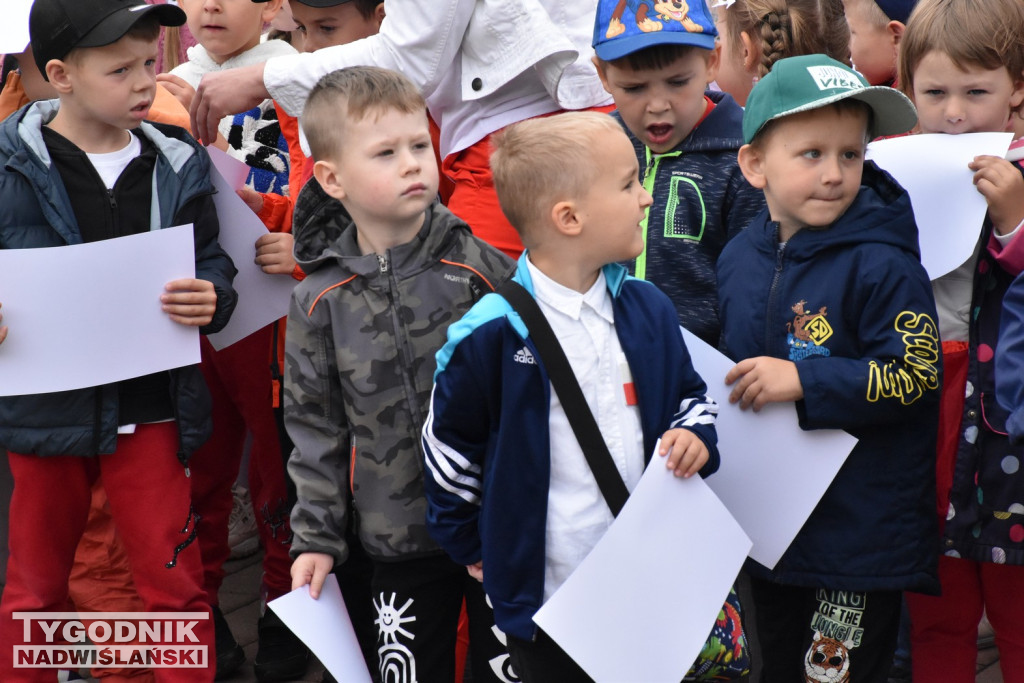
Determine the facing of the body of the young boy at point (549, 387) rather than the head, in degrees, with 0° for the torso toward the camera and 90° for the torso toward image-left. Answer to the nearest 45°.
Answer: approximately 315°

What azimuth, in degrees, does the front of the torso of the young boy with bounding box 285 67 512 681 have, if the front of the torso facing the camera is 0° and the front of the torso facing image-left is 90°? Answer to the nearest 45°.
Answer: approximately 315°

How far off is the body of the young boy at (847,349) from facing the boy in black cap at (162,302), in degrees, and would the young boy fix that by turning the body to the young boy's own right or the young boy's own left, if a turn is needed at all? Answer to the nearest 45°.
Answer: approximately 45° to the young boy's own right

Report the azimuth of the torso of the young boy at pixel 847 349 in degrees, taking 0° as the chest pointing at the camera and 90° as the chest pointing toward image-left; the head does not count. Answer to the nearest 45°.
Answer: approximately 45°

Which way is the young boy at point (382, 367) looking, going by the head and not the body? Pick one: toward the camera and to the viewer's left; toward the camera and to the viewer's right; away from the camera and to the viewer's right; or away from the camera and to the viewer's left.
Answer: toward the camera and to the viewer's right

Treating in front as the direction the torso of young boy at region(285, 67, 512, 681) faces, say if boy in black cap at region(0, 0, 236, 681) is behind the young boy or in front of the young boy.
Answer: behind

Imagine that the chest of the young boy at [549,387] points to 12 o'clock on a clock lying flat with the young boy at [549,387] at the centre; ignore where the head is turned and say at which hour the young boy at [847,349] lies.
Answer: the young boy at [847,349] is roughly at 10 o'clock from the young boy at [549,387].

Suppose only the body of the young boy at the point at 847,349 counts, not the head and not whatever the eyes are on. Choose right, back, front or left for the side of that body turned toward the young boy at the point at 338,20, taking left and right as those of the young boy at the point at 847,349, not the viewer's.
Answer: right

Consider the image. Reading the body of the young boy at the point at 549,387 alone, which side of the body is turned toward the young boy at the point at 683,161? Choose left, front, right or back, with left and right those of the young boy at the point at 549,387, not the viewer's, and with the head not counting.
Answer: back

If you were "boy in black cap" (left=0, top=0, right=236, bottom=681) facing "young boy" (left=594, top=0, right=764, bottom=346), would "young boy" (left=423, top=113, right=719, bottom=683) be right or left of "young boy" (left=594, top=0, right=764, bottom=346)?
right
